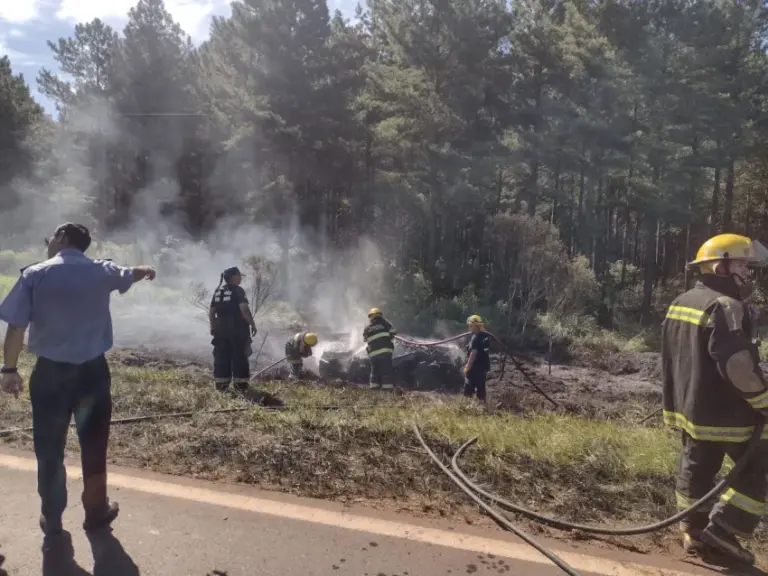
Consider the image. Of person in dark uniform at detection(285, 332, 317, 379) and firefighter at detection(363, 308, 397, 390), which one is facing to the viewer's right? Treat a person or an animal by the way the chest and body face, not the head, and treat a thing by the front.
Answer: the person in dark uniform

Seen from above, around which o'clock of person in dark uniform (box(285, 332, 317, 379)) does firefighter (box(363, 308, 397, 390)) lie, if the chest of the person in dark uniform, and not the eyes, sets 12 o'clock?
The firefighter is roughly at 1 o'clock from the person in dark uniform.

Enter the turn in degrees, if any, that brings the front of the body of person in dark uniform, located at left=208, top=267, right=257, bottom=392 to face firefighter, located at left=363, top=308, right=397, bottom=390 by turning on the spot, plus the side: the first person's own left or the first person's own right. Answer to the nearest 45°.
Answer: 0° — they already face them

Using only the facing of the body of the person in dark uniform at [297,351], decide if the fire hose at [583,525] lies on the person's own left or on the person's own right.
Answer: on the person's own right

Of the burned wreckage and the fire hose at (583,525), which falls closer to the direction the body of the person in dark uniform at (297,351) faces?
the burned wreckage

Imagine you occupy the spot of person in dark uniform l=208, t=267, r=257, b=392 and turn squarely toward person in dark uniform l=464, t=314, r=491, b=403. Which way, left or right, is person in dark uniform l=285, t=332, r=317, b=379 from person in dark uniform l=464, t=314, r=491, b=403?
left

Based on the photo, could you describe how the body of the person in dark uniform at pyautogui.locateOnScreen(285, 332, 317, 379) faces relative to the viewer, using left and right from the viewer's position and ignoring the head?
facing to the right of the viewer
